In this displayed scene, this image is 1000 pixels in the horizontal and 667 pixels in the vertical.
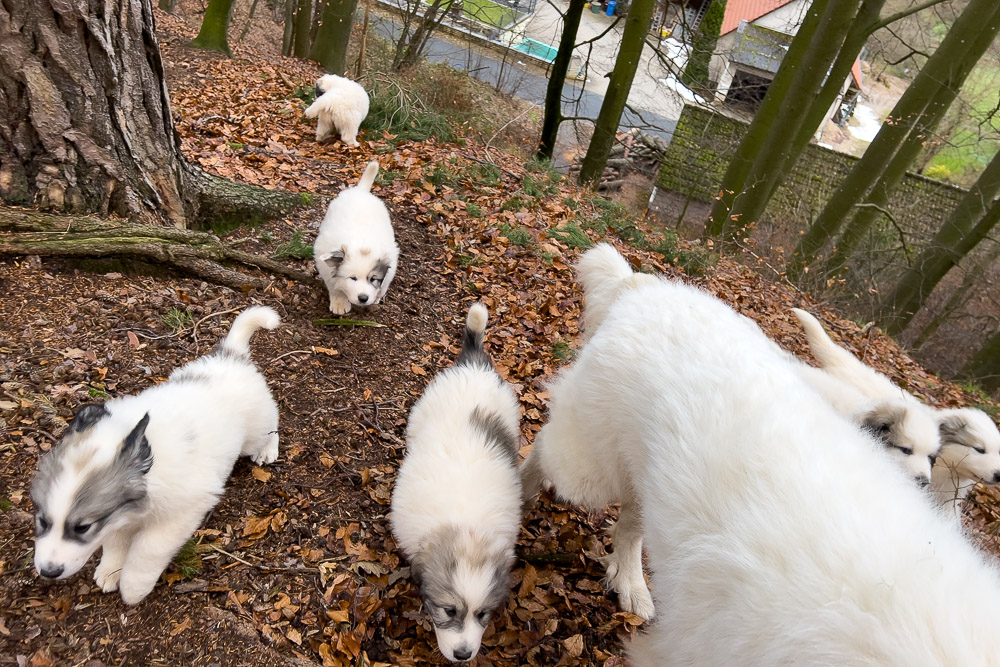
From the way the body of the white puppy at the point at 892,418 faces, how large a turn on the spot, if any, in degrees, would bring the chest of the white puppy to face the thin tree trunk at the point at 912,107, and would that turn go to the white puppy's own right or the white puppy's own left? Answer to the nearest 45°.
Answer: approximately 135° to the white puppy's own left

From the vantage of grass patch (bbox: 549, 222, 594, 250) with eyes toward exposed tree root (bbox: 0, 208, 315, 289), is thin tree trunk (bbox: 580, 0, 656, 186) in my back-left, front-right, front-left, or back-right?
back-right

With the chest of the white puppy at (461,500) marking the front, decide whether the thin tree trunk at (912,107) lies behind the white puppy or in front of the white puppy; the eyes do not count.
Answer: behind

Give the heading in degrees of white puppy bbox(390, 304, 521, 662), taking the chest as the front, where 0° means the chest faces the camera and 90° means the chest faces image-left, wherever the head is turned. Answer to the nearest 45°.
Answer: approximately 0°

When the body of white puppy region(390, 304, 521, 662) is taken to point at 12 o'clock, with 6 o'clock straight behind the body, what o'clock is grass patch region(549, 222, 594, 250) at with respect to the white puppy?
The grass patch is roughly at 6 o'clock from the white puppy.

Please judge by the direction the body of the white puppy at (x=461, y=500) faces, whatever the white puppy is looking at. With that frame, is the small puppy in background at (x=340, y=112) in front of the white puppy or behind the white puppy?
behind

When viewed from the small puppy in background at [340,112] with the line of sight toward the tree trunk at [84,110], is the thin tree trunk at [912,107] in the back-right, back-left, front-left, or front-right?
back-left

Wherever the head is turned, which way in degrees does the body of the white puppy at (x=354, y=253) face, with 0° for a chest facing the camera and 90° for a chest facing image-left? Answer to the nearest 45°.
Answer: approximately 0°

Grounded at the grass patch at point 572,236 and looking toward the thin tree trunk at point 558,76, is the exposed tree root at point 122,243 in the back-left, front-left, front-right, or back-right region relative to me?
back-left

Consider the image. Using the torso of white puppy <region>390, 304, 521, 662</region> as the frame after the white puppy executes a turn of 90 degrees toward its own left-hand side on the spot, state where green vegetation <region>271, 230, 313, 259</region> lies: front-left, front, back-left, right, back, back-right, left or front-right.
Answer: back-left

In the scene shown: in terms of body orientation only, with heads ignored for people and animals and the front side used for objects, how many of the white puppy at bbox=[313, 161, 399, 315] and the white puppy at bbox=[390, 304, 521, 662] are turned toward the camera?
2

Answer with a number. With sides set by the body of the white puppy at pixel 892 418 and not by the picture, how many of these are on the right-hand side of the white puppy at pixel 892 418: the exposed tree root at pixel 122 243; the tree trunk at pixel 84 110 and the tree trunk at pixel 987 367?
2
